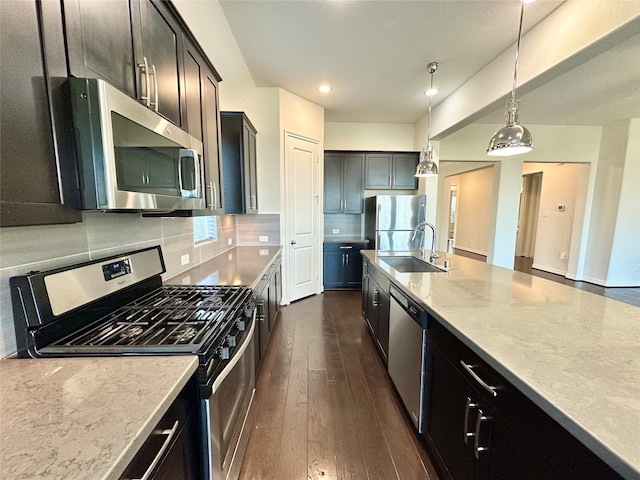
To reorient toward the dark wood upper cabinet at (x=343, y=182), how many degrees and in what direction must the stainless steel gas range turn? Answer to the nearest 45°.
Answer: approximately 90° to its left

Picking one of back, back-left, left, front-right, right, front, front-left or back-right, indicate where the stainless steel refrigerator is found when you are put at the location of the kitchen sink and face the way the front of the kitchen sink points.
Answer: right

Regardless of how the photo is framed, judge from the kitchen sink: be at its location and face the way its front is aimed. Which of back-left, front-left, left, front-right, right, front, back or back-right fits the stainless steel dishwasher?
left

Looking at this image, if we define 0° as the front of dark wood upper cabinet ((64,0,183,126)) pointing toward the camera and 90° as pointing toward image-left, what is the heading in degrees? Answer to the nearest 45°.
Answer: approximately 315°

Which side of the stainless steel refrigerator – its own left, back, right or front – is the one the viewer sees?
front

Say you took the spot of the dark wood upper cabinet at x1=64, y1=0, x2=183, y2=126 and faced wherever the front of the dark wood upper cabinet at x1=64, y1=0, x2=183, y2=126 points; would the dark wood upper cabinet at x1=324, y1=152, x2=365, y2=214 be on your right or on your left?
on your left

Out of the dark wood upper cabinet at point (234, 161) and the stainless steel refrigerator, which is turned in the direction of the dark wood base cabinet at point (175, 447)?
the stainless steel refrigerator

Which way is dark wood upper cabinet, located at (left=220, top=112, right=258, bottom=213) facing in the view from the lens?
facing to the right of the viewer

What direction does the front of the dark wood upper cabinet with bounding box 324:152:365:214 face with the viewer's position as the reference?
facing the viewer

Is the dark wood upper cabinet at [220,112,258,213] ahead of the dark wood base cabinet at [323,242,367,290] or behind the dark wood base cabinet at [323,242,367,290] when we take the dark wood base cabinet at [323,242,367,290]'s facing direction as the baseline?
ahead

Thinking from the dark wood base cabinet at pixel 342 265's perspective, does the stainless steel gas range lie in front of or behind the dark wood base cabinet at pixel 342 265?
in front

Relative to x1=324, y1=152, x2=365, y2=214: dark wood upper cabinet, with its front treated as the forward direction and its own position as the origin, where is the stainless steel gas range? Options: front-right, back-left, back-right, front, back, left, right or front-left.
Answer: front

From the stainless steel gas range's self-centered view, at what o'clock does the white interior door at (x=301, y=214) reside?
The white interior door is roughly at 9 o'clock from the stainless steel gas range.

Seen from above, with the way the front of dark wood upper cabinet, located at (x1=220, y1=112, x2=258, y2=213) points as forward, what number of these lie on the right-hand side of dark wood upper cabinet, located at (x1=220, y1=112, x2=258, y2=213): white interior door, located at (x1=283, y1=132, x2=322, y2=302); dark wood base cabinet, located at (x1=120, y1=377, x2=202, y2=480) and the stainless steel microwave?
2

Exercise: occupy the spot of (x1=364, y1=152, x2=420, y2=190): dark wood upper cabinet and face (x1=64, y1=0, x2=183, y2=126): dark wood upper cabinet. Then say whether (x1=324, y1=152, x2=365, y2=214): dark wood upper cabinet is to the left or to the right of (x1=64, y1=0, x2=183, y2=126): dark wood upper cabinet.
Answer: right

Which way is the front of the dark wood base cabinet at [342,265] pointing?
toward the camera

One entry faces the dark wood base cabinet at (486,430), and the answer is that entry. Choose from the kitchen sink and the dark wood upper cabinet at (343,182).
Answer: the dark wood upper cabinet
